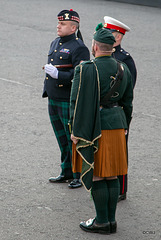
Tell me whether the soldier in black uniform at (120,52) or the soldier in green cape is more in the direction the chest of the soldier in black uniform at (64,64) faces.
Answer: the soldier in green cape

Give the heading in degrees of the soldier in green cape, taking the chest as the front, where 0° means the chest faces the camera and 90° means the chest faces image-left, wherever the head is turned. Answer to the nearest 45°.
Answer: approximately 135°

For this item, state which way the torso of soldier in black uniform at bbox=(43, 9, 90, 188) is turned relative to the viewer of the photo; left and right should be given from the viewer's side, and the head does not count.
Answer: facing the viewer and to the left of the viewer

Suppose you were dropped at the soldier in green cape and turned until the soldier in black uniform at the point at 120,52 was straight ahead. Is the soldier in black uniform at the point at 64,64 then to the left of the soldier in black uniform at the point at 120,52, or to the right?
left

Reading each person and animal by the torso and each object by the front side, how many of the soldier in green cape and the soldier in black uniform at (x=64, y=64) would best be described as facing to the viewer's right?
0

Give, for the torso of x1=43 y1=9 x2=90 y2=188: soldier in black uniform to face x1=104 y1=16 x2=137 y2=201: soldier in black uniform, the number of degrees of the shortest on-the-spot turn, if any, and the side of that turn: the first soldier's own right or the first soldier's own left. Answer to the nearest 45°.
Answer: approximately 135° to the first soldier's own left

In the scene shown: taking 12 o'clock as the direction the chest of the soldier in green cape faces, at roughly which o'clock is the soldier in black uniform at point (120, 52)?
The soldier in black uniform is roughly at 2 o'clock from the soldier in green cape.

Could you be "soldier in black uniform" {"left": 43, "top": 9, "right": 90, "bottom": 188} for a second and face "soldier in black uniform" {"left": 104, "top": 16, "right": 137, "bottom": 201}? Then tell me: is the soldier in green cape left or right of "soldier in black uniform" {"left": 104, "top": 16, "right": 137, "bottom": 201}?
right
